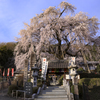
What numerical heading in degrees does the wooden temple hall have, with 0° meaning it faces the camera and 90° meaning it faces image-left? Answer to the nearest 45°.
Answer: approximately 0°
